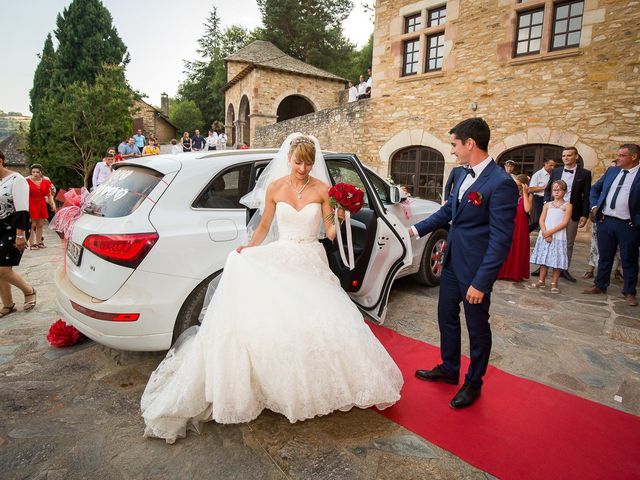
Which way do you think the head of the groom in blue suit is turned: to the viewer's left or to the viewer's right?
to the viewer's left

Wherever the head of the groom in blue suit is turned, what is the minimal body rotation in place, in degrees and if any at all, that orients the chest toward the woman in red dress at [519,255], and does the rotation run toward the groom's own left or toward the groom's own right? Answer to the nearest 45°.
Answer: approximately 135° to the groom's own right

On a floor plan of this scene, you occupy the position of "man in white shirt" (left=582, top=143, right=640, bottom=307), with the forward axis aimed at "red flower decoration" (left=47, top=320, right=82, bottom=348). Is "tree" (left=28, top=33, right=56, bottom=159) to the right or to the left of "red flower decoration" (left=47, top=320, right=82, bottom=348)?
right

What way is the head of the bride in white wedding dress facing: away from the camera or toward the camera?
toward the camera

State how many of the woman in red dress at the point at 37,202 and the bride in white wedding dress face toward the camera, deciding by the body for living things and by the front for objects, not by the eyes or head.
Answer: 2

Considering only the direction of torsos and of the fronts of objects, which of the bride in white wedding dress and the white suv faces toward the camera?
the bride in white wedding dress

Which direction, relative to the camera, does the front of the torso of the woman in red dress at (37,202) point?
toward the camera

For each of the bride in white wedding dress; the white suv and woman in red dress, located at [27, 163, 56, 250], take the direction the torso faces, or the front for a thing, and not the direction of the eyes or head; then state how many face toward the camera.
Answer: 2

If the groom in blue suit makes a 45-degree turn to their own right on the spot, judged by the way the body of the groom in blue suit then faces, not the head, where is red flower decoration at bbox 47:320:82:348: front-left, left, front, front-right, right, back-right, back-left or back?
front

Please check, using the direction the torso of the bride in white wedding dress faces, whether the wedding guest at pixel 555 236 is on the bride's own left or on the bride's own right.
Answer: on the bride's own left

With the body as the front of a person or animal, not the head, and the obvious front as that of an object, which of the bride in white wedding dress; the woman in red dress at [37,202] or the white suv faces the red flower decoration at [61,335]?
the woman in red dress

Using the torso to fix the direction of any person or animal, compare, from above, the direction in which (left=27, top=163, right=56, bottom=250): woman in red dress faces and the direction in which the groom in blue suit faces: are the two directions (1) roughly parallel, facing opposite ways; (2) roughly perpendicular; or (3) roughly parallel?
roughly perpendicular

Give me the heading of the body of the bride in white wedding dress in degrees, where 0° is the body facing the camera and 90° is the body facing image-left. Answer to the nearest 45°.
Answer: approximately 0°

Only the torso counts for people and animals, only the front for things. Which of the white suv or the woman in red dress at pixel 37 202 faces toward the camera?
the woman in red dress

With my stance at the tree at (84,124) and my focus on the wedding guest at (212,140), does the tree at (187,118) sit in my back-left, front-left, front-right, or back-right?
front-left

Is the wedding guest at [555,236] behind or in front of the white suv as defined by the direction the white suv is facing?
in front

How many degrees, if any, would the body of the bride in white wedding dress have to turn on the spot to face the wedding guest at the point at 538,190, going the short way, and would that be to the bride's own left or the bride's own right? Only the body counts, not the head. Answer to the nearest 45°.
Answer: approximately 135° to the bride's own left
